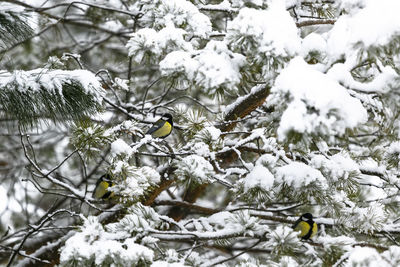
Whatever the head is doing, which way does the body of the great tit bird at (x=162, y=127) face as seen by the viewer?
to the viewer's right
